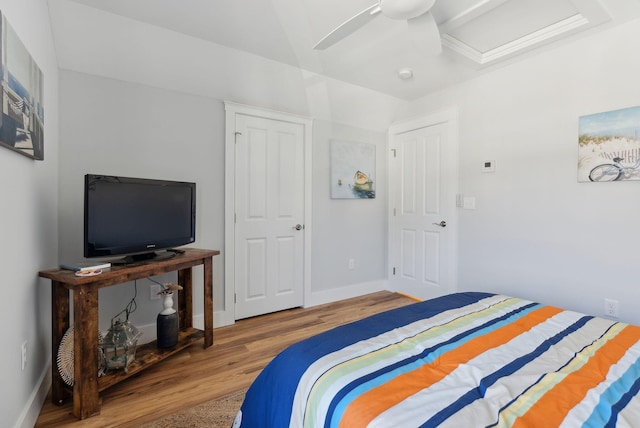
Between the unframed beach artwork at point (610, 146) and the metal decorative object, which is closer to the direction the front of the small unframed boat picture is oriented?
the unframed beach artwork

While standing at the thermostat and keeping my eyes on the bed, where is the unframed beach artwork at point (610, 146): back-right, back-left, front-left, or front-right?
front-left

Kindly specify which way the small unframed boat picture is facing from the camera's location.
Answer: facing the viewer and to the right of the viewer

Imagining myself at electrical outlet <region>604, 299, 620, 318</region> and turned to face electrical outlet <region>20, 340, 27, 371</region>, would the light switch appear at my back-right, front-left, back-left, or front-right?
front-right

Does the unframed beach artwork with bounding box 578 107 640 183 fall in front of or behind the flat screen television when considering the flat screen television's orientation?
in front

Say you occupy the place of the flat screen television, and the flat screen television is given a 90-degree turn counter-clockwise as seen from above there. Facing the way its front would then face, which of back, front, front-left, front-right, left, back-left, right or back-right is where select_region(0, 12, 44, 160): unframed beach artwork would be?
back

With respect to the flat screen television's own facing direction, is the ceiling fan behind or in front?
in front

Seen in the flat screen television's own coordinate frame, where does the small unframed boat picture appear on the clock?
The small unframed boat picture is roughly at 10 o'clock from the flat screen television.

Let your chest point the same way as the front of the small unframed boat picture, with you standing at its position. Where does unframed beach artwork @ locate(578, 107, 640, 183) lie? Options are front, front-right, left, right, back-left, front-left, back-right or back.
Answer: front

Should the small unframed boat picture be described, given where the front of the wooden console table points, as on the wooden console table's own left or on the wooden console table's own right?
on the wooden console table's own left

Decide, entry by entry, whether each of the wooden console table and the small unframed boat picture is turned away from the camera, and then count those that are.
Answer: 0

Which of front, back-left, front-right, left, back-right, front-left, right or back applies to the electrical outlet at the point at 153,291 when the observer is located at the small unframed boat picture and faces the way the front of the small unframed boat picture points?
right
